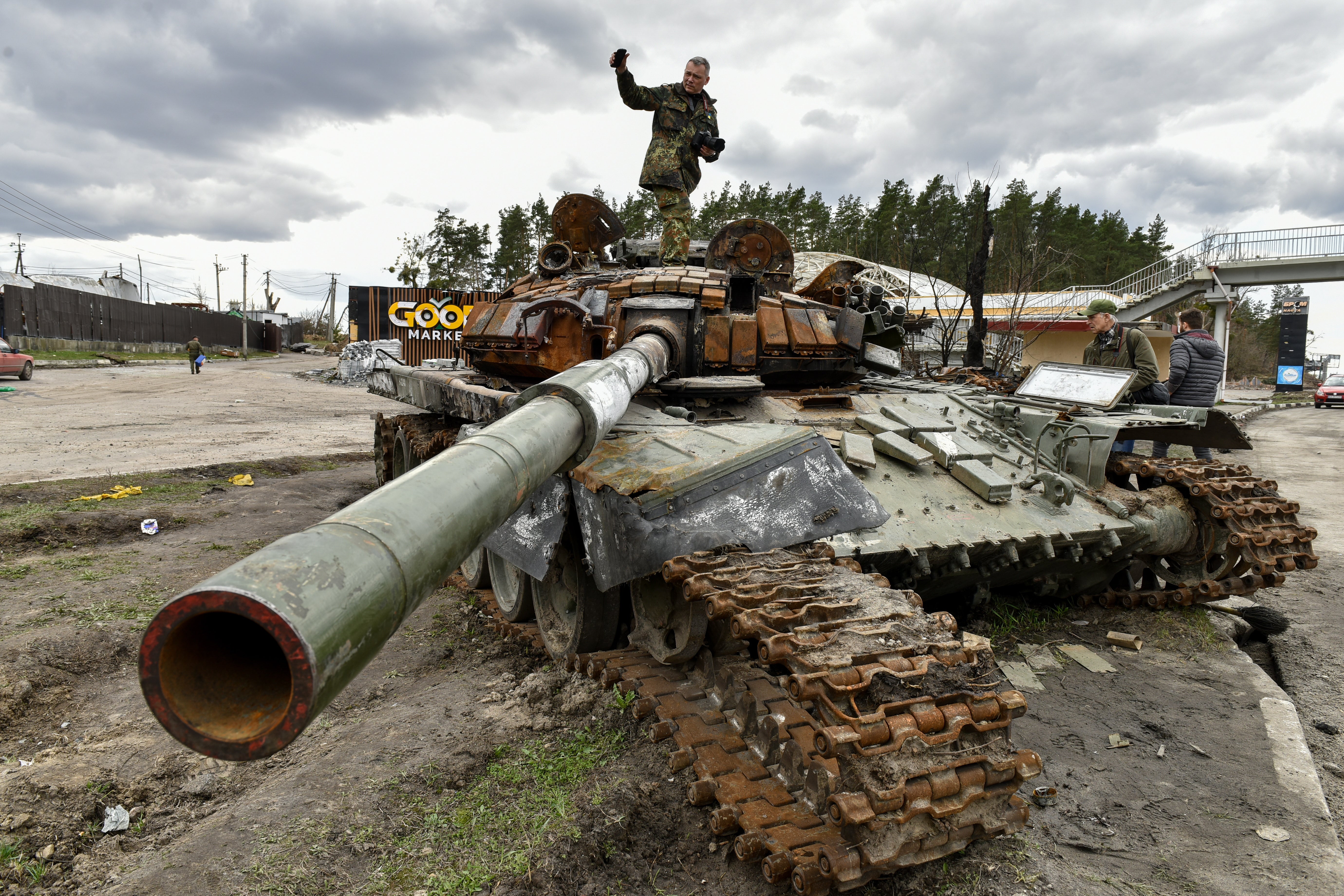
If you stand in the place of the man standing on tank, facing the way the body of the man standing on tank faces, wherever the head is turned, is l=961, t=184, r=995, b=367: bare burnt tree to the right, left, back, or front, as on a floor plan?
left

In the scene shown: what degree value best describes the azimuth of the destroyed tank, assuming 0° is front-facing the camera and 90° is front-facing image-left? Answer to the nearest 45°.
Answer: approximately 315°

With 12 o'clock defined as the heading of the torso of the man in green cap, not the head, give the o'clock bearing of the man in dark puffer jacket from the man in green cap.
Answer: The man in dark puffer jacket is roughly at 6 o'clock from the man in green cap.

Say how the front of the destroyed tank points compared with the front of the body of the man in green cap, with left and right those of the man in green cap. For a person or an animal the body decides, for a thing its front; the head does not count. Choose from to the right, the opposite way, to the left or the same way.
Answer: to the left

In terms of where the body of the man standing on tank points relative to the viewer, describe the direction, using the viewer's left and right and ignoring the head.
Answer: facing the viewer and to the right of the viewer

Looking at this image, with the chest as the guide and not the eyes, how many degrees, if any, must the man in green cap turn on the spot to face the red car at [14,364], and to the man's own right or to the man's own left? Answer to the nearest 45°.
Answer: approximately 45° to the man's own right

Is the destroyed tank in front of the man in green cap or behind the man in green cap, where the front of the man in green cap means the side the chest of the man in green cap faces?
in front

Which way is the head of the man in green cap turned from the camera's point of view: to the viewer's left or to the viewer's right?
to the viewer's left

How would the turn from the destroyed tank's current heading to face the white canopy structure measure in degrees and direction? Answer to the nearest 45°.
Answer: approximately 135° to its left

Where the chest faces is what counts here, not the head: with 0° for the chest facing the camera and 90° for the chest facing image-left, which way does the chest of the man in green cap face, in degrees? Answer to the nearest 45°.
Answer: approximately 45°

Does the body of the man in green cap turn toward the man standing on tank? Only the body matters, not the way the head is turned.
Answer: yes

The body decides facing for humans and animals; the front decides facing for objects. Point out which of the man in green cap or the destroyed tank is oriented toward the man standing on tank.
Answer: the man in green cap

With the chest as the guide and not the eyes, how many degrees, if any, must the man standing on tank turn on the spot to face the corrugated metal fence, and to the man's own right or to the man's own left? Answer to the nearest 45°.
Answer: approximately 180°
